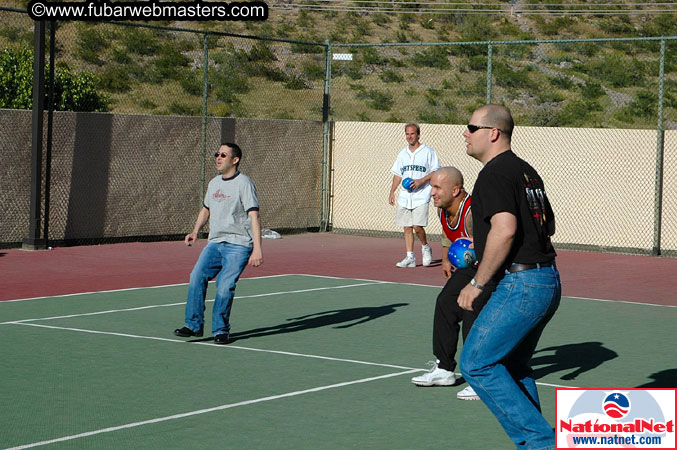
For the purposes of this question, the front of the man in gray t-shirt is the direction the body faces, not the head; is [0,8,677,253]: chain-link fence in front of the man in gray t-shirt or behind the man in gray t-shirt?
behind

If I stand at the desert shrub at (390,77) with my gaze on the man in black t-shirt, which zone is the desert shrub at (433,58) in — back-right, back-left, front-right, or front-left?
back-left

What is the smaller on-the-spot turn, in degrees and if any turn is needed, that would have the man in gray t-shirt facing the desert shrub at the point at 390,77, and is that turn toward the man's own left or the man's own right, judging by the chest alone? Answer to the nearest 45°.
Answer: approximately 135° to the man's own right

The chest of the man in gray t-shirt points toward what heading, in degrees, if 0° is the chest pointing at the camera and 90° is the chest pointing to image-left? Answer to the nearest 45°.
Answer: approximately 45°

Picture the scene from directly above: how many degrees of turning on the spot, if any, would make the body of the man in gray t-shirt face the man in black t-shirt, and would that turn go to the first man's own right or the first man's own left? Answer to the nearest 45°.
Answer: approximately 45° to the first man's own left

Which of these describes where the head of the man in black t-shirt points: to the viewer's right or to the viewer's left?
to the viewer's left

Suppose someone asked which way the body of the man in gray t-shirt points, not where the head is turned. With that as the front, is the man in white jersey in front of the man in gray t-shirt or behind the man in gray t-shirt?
behind

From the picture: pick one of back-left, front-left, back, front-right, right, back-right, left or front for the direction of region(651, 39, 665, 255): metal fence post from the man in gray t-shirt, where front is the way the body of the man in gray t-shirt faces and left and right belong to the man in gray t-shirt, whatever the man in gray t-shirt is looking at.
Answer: back

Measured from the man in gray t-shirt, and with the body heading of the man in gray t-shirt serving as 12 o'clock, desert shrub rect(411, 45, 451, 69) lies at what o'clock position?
The desert shrub is roughly at 5 o'clock from the man in gray t-shirt.

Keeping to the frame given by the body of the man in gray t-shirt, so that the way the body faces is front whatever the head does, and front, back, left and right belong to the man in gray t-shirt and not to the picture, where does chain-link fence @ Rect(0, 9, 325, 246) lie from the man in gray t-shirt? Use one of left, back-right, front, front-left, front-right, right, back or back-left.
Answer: back-right

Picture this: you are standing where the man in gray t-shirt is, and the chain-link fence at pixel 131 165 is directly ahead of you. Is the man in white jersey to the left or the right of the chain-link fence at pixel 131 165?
right

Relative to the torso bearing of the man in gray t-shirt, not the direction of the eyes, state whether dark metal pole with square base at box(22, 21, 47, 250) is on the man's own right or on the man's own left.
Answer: on the man's own right
